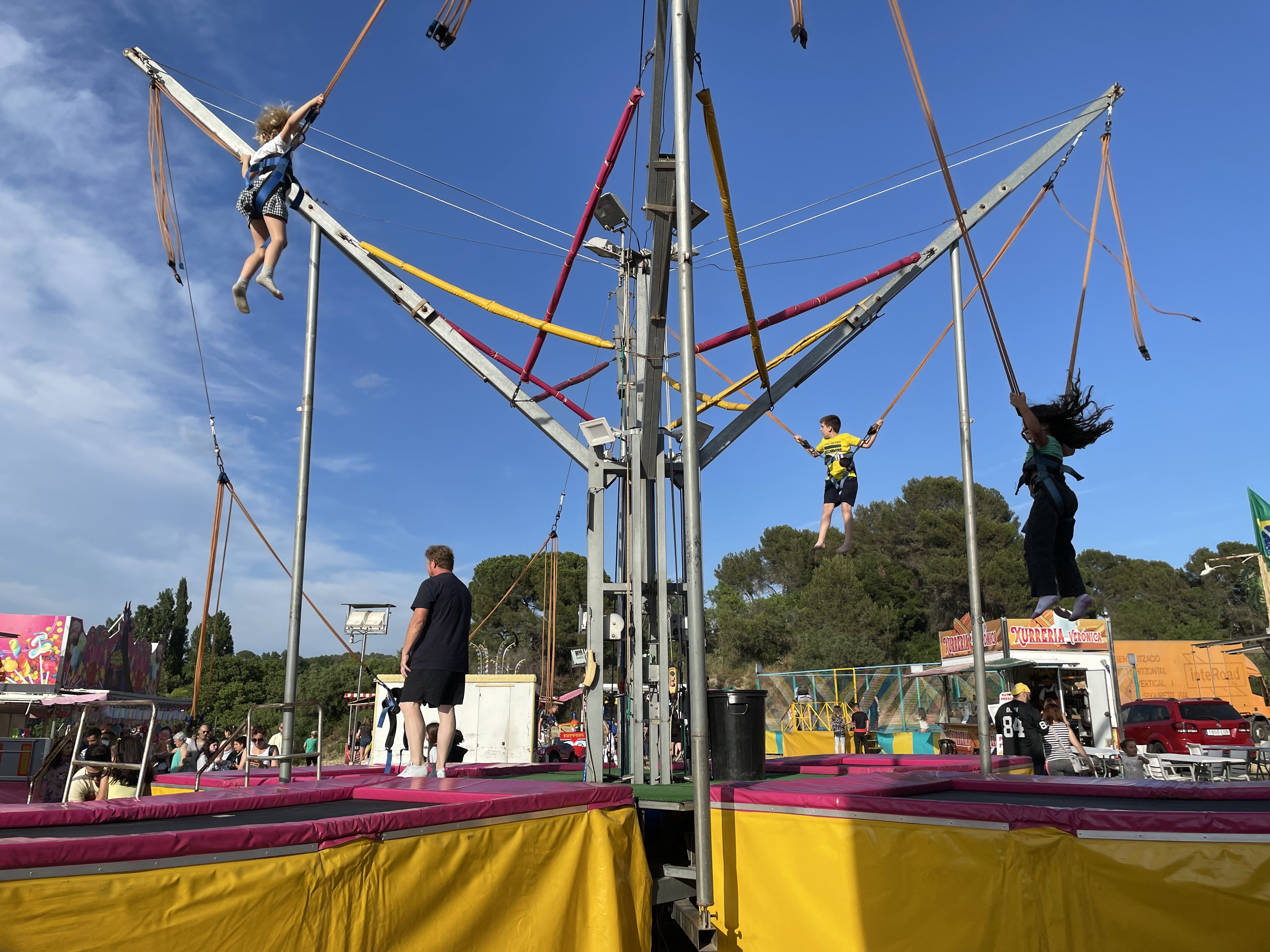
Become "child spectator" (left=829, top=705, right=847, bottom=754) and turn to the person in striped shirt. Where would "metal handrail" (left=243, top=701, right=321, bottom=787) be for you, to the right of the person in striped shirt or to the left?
right

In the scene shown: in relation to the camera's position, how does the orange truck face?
facing to the right of the viewer

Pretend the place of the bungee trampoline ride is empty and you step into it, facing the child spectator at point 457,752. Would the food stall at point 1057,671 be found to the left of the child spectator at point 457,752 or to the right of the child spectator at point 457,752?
right

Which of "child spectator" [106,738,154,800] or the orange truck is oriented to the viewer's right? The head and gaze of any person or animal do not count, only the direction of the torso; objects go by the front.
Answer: the orange truck

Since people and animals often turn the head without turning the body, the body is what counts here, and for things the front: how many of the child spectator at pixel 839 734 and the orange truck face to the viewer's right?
1

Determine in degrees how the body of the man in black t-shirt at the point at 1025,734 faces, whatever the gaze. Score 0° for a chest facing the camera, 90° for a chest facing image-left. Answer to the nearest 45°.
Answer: approximately 225°
